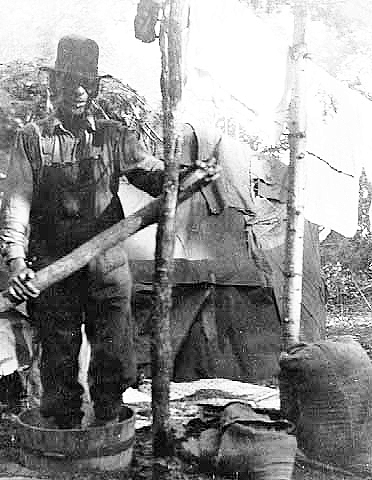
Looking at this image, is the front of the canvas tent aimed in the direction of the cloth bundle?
yes

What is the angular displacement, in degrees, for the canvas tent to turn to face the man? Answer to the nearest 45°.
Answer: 0° — it already faces them

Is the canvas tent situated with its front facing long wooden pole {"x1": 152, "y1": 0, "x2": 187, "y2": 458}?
yes

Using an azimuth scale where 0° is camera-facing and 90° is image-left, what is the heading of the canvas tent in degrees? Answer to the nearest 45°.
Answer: approximately 0°

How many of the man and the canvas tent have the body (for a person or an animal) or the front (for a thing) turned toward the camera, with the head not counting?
2

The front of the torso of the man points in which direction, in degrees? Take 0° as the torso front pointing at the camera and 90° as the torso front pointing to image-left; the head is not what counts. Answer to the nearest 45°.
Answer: approximately 0°
